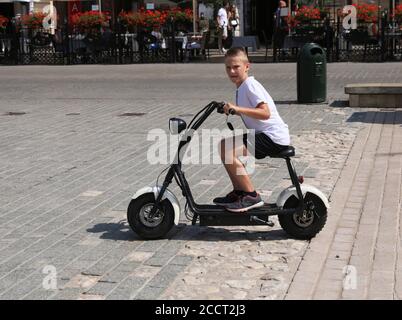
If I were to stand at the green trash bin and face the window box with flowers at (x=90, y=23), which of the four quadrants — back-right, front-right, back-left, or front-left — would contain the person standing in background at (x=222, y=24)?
front-right

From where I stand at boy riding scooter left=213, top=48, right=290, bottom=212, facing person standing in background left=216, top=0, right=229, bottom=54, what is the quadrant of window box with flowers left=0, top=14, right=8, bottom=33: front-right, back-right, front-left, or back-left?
front-left

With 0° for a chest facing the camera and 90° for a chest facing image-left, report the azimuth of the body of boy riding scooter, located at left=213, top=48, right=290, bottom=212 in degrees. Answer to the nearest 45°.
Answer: approximately 90°

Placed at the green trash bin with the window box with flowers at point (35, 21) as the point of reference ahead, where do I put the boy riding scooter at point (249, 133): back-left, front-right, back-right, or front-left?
back-left

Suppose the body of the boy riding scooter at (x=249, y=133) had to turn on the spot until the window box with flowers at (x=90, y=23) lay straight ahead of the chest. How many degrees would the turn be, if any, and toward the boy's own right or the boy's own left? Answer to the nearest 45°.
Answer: approximately 90° to the boy's own right

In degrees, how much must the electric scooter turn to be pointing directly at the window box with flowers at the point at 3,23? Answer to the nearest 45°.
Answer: approximately 90° to its right

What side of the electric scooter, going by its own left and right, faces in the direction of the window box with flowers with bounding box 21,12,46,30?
right

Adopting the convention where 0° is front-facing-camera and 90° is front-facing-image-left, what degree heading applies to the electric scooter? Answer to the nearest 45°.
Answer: approximately 90°

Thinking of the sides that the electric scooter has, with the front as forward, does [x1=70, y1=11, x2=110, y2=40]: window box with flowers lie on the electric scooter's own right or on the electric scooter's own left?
on the electric scooter's own right

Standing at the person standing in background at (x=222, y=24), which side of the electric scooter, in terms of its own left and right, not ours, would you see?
right

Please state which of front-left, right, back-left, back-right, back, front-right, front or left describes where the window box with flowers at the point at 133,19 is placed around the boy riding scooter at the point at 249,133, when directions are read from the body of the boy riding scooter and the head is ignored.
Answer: right

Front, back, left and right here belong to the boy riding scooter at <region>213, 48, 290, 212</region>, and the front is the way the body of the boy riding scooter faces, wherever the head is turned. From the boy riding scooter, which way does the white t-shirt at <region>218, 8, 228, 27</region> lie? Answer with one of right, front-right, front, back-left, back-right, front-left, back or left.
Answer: right
